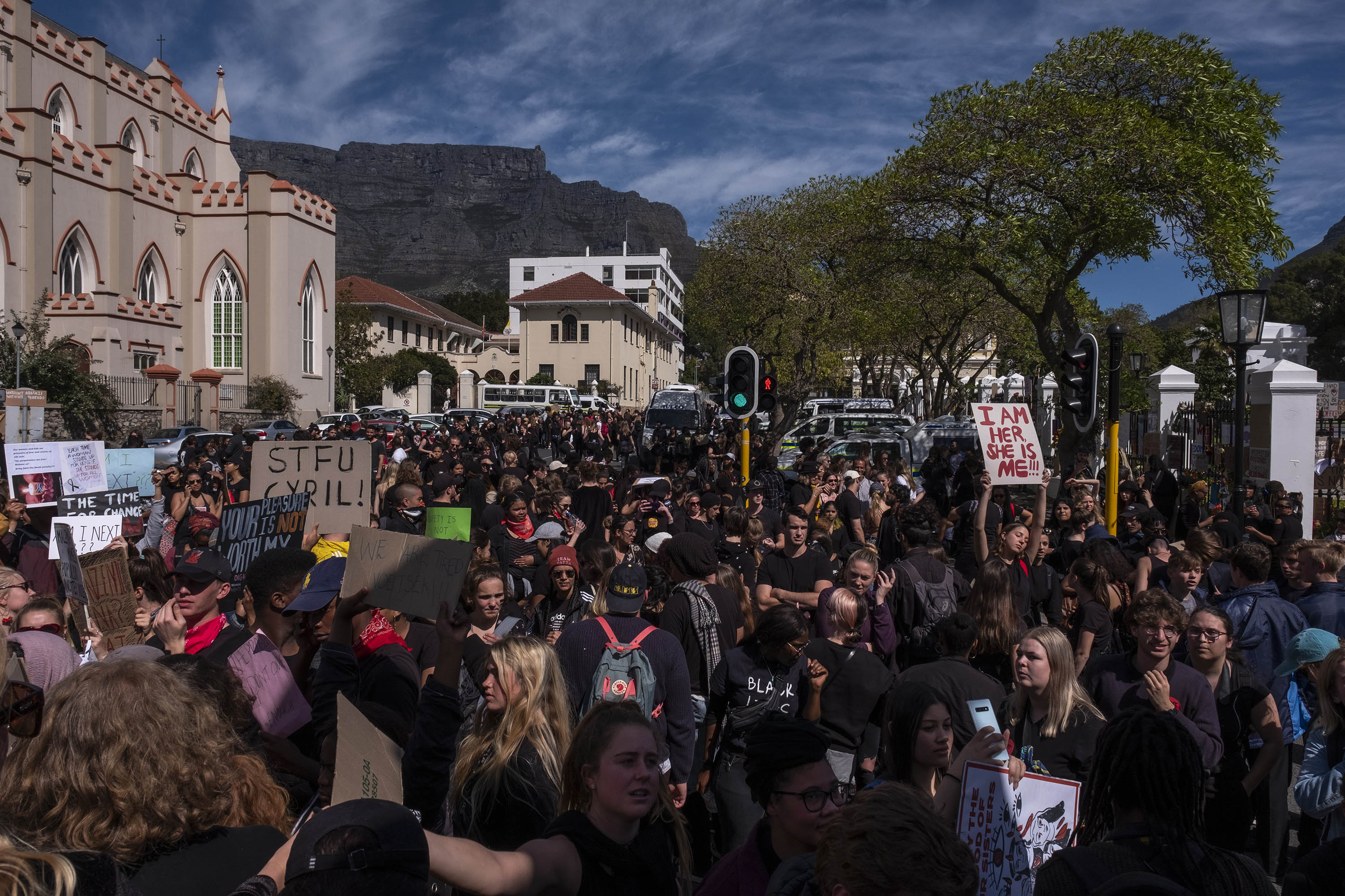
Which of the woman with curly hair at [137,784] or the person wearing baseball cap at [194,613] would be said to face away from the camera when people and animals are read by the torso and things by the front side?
the woman with curly hair

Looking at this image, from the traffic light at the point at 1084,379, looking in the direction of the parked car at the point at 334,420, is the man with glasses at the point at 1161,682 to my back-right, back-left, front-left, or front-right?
back-left

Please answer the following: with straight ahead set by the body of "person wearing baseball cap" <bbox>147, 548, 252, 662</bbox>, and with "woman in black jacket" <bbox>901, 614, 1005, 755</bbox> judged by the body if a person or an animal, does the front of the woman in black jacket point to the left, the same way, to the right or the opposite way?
the opposite way

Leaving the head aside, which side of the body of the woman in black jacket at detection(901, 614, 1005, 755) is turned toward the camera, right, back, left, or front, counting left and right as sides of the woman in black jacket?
back

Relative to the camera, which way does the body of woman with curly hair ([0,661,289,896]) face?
away from the camera

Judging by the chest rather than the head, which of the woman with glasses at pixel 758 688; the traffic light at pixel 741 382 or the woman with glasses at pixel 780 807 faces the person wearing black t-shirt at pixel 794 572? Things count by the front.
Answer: the traffic light

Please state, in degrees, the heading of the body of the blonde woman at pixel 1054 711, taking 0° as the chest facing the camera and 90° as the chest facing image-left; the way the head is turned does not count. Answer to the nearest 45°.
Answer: approximately 45°

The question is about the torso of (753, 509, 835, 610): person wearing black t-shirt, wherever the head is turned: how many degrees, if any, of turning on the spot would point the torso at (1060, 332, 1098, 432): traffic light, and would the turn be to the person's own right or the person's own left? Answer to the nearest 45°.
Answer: approximately 135° to the person's own left
